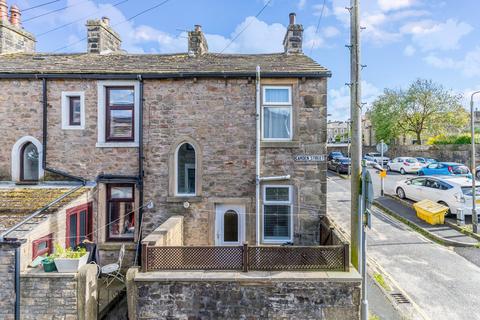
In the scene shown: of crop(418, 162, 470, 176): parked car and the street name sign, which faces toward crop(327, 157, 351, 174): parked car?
crop(418, 162, 470, 176): parked car

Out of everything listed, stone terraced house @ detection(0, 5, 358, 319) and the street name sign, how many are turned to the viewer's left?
0

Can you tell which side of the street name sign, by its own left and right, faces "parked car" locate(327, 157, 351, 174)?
back

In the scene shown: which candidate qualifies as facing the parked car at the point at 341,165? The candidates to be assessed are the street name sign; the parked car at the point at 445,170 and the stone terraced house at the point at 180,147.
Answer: the parked car at the point at 445,170

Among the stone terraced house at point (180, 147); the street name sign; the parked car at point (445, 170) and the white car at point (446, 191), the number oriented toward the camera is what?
2

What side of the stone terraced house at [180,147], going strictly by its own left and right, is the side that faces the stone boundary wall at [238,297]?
front

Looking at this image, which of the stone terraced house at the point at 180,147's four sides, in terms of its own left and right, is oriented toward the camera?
front

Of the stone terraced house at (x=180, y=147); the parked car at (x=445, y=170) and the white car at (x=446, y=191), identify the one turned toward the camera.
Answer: the stone terraced house

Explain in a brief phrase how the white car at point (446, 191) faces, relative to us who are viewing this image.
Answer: facing away from the viewer and to the left of the viewer

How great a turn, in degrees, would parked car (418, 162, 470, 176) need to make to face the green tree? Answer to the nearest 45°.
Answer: approximately 90° to its right

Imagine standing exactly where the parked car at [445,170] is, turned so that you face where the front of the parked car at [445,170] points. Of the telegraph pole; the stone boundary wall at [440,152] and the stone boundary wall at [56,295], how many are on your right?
1

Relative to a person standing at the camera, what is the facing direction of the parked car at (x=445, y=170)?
facing to the left of the viewer

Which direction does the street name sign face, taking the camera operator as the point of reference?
facing the viewer

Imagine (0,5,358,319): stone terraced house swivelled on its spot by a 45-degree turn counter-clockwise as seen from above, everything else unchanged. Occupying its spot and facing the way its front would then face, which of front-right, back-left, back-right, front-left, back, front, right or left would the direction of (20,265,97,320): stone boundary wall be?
right

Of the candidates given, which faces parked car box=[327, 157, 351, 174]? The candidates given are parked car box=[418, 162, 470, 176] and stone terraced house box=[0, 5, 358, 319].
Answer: parked car box=[418, 162, 470, 176]

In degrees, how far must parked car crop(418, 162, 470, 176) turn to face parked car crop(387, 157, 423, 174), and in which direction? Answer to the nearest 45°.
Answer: approximately 45° to its right

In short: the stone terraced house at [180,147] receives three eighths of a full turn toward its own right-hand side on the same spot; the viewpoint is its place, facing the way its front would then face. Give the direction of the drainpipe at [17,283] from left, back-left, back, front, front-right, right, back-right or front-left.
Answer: left
